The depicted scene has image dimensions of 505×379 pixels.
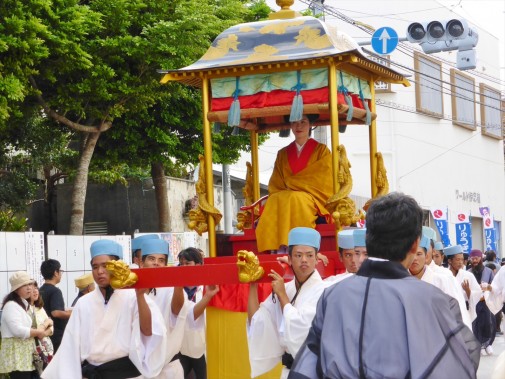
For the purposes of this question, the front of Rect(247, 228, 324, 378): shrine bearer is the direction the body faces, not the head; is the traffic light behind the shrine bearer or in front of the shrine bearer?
behind

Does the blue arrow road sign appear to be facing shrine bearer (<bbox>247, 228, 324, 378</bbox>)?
yes

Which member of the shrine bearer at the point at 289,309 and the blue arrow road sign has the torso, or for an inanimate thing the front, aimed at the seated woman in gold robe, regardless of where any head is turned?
the blue arrow road sign

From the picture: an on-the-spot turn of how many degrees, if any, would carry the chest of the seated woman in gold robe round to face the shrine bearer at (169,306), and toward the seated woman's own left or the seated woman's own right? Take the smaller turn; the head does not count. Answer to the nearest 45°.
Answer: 0° — they already face them

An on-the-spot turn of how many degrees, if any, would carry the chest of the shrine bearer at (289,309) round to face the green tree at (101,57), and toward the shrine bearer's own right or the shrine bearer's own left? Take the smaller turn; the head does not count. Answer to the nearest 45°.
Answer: approximately 135° to the shrine bearer's own right

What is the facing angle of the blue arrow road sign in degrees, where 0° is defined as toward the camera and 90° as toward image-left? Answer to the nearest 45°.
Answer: approximately 0°

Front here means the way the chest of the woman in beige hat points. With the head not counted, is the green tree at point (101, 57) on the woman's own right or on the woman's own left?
on the woman's own left

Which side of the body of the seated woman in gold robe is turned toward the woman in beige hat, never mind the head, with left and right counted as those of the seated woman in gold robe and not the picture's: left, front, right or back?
right

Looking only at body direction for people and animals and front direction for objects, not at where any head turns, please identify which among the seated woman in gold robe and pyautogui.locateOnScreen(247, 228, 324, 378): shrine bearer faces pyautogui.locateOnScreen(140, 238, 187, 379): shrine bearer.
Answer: the seated woman in gold robe
